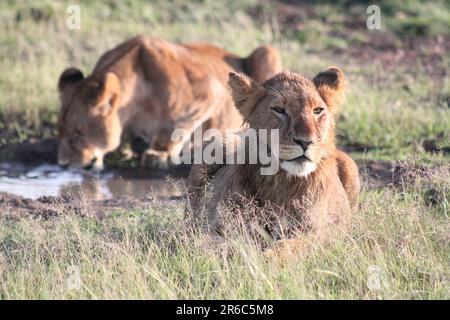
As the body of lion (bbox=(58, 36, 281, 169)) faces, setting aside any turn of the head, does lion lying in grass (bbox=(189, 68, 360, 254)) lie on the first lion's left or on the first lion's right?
on the first lion's left

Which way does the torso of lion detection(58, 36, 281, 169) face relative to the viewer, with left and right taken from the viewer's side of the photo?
facing the viewer and to the left of the viewer
